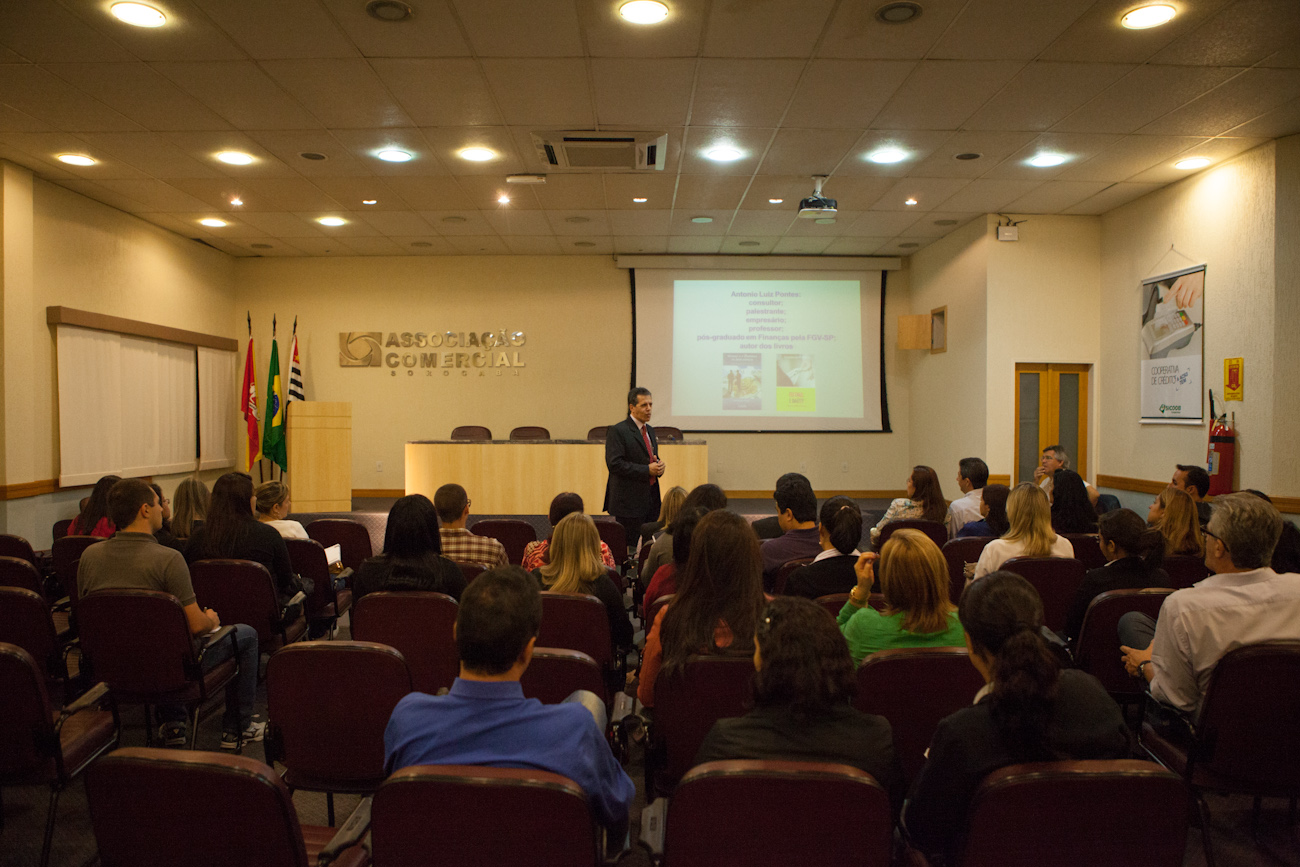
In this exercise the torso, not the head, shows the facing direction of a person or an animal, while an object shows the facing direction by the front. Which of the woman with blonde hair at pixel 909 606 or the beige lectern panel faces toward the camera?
the beige lectern panel

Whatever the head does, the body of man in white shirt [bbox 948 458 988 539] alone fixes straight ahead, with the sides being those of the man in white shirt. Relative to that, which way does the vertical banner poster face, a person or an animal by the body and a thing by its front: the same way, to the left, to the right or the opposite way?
to the left

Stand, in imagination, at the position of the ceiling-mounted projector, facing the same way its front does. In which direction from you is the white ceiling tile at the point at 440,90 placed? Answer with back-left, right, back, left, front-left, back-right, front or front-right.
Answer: back-left

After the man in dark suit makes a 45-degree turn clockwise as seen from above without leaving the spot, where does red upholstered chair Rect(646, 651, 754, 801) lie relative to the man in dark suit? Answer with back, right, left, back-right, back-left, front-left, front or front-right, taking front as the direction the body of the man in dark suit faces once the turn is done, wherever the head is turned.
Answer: front

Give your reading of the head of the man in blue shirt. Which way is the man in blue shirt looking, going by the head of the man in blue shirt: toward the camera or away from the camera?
away from the camera

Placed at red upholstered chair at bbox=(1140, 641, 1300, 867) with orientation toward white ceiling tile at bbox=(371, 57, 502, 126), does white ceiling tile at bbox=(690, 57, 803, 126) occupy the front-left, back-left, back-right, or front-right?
front-right

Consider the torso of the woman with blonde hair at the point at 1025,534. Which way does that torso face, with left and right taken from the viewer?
facing away from the viewer

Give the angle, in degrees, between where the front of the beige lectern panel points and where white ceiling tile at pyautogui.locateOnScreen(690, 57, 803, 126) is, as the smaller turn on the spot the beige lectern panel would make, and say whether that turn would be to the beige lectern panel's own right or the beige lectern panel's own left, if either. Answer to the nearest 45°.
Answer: approximately 45° to the beige lectern panel's own left

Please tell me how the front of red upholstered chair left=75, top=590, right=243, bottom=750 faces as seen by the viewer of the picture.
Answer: facing away from the viewer and to the right of the viewer

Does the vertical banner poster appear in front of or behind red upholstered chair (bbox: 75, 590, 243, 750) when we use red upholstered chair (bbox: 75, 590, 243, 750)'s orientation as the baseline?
in front

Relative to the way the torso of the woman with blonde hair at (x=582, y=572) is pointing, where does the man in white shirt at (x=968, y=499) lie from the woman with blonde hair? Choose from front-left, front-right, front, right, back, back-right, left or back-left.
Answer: front-right

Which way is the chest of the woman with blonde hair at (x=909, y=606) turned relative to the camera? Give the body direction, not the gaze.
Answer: away from the camera

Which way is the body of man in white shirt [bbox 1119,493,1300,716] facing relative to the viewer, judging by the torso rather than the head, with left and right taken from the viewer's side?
facing away from the viewer and to the left of the viewer

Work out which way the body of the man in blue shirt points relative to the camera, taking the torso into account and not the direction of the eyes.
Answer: away from the camera

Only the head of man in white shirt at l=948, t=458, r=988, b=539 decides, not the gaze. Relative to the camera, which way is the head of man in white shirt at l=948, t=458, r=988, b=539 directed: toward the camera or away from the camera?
away from the camera

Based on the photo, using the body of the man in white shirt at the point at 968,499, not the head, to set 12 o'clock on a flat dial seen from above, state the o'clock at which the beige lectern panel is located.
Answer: The beige lectern panel is roughly at 11 o'clock from the man in white shirt.

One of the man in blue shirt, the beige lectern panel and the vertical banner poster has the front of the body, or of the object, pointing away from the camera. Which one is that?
the man in blue shirt

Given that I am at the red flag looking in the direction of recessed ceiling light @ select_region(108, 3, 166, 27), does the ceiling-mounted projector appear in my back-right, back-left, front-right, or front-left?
front-left

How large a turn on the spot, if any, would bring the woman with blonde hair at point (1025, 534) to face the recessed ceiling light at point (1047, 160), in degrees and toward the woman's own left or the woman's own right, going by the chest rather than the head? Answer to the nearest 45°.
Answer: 0° — they already face it

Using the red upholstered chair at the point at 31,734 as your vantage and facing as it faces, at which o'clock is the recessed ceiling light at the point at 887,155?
The recessed ceiling light is roughly at 1 o'clock from the red upholstered chair.

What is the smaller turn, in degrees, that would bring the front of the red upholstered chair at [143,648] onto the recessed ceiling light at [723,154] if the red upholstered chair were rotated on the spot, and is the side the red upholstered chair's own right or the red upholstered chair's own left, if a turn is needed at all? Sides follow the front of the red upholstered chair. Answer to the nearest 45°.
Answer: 0° — it already faces it

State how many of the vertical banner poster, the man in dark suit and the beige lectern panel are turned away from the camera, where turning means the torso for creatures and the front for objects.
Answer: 0

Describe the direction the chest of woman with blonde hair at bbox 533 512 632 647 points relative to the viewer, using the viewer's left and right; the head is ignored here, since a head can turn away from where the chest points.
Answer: facing away from the viewer

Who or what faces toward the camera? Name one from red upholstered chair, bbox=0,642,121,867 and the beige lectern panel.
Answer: the beige lectern panel
